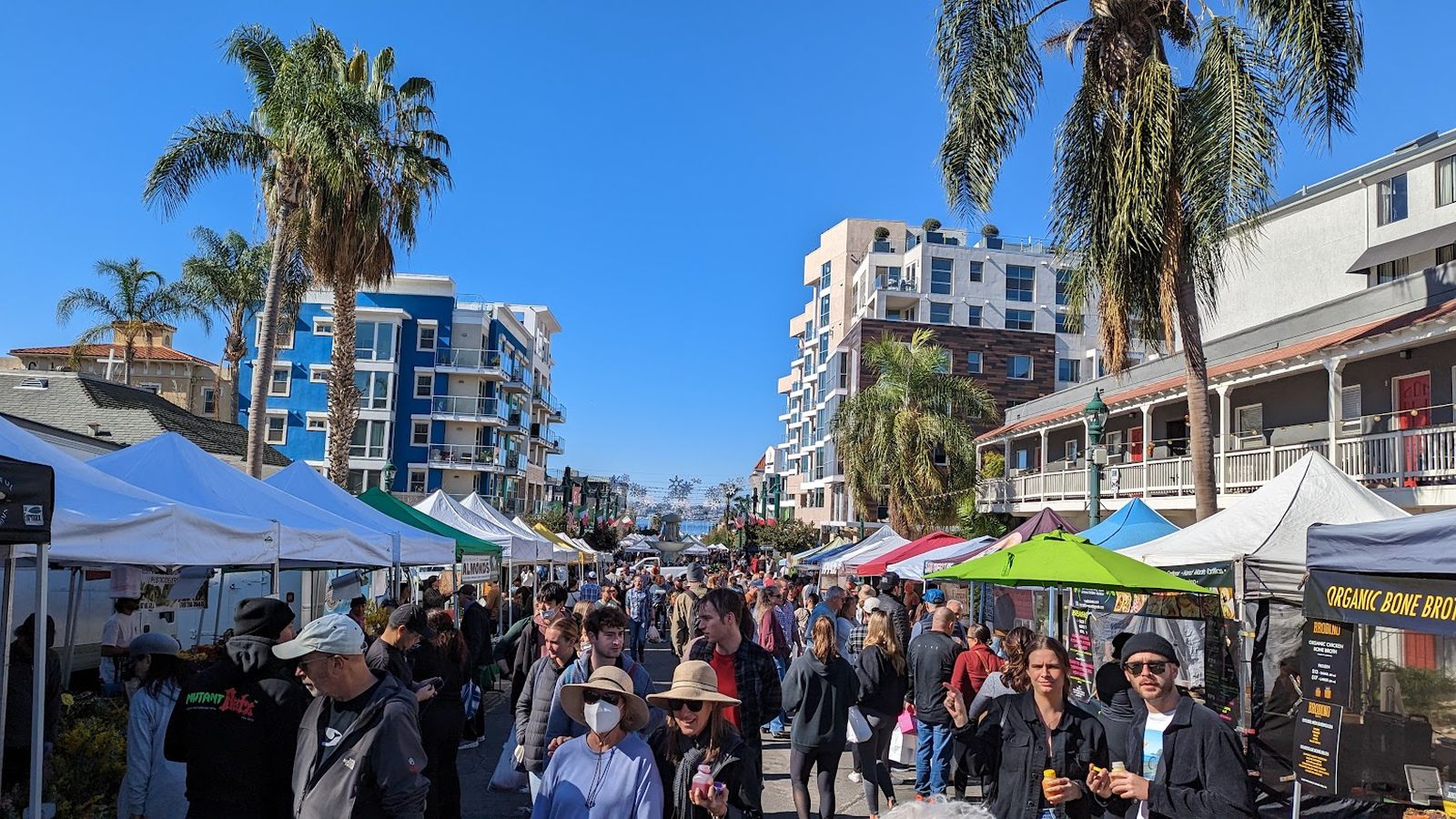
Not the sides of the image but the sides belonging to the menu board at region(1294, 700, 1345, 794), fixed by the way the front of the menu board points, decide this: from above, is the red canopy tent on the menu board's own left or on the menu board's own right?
on the menu board's own right

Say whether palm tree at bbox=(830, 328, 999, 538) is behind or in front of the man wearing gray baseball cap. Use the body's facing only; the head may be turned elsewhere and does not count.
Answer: behind

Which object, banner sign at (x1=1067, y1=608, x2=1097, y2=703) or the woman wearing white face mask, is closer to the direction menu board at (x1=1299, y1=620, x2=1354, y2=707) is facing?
the woman wearing white face mask

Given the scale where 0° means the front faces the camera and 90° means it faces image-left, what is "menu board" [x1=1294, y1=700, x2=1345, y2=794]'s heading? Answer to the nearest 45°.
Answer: approximately 45°

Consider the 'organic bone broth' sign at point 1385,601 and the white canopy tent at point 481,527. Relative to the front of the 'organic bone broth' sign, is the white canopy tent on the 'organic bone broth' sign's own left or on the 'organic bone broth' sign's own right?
on the 'organic bone broth' sign's own right

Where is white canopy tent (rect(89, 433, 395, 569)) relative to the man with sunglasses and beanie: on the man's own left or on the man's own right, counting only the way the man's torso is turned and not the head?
on the man's own right

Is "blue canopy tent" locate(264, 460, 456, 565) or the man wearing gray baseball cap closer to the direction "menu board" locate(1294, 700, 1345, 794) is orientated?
the man wearing gray baseball cap

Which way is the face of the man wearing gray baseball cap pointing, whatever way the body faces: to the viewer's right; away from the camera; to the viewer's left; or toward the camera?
to the viewer's left

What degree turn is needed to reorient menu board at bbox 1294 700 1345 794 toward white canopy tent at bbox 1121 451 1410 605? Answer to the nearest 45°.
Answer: approximately 135° to its right

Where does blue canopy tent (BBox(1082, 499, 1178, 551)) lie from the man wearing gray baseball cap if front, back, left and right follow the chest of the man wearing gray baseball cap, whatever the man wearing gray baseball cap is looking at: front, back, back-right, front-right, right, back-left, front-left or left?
back

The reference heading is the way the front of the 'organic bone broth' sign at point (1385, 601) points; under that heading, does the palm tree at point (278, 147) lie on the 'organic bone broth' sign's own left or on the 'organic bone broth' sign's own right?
on the 'organic bone broth' sign's own right

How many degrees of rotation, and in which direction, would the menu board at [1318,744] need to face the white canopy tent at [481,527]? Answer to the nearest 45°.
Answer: approximately 90° to its right
